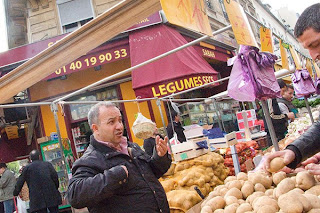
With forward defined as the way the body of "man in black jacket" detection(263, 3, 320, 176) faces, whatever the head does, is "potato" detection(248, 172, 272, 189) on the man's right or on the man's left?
on the man's right

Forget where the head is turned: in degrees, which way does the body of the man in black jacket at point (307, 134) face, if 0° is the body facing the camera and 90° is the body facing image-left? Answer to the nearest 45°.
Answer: approximately 90°

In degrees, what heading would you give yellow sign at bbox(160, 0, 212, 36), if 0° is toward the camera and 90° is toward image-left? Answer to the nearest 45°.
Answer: approximately 0°

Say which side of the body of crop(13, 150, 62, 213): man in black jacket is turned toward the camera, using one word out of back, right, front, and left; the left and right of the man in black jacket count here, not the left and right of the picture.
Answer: back

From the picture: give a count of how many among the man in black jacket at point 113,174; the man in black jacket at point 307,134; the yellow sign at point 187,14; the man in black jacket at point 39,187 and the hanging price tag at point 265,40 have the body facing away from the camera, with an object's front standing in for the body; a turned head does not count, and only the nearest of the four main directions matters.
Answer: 1

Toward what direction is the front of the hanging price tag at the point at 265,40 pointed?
toward the camera

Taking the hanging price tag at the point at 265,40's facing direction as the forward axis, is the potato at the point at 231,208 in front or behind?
in front

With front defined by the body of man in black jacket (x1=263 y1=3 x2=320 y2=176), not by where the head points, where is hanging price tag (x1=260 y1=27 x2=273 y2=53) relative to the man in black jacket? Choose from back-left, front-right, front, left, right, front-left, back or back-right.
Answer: right

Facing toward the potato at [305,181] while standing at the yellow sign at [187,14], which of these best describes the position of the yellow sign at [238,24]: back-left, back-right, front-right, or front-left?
front-left

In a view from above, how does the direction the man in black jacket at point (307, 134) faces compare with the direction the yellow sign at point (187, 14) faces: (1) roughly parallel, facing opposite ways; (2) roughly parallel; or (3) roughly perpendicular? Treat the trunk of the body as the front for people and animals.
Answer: roughly perpendicular

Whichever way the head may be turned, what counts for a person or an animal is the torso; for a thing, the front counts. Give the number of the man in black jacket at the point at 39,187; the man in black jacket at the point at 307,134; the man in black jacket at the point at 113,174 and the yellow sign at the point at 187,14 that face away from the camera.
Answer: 1

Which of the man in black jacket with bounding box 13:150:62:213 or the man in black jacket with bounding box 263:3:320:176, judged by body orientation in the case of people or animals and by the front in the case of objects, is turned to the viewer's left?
the man in black jacket with bounding box 263:3:320:176
